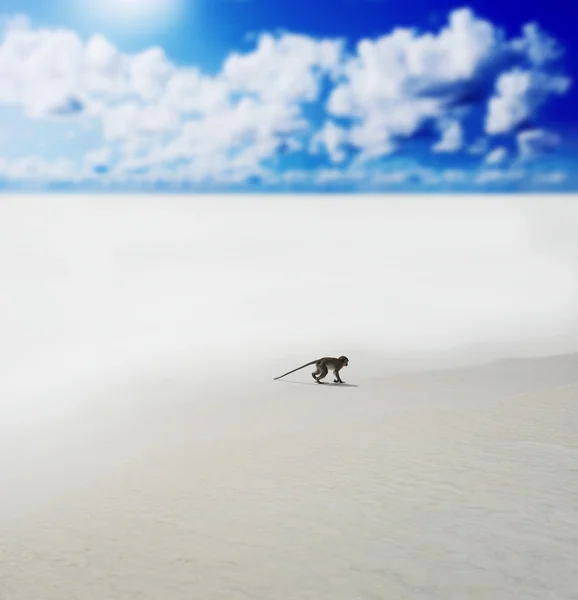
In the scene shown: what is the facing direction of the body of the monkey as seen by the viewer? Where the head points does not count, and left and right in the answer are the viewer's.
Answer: facing to the right of the viewer
